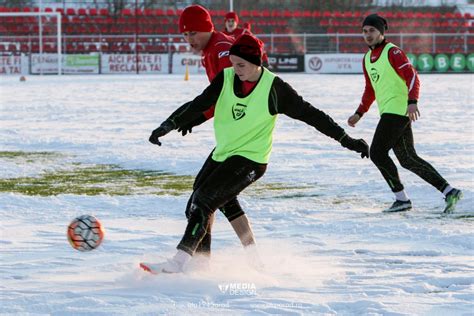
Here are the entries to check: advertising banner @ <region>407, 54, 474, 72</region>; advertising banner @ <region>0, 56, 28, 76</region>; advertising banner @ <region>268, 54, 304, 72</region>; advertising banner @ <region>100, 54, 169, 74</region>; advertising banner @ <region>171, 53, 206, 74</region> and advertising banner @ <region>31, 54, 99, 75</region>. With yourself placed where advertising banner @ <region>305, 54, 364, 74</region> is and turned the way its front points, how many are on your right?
5

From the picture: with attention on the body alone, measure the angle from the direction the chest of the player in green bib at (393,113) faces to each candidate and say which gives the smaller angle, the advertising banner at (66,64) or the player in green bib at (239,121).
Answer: the player in green bib

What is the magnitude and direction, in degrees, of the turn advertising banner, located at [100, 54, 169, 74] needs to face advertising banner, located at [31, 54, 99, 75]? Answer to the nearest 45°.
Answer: approximately 90° to its right

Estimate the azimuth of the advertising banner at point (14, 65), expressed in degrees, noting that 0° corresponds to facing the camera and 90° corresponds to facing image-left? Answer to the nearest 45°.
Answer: approximately 0°

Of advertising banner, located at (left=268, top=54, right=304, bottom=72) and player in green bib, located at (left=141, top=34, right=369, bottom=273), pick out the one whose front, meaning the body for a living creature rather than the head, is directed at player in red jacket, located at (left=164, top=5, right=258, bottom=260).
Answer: the advertising banner

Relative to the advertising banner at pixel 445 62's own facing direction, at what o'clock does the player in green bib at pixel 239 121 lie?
The player in green bib is roughly at 12 o'clock from the advertising banner.

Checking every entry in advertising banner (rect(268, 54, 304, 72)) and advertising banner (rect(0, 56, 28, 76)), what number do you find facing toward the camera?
2
